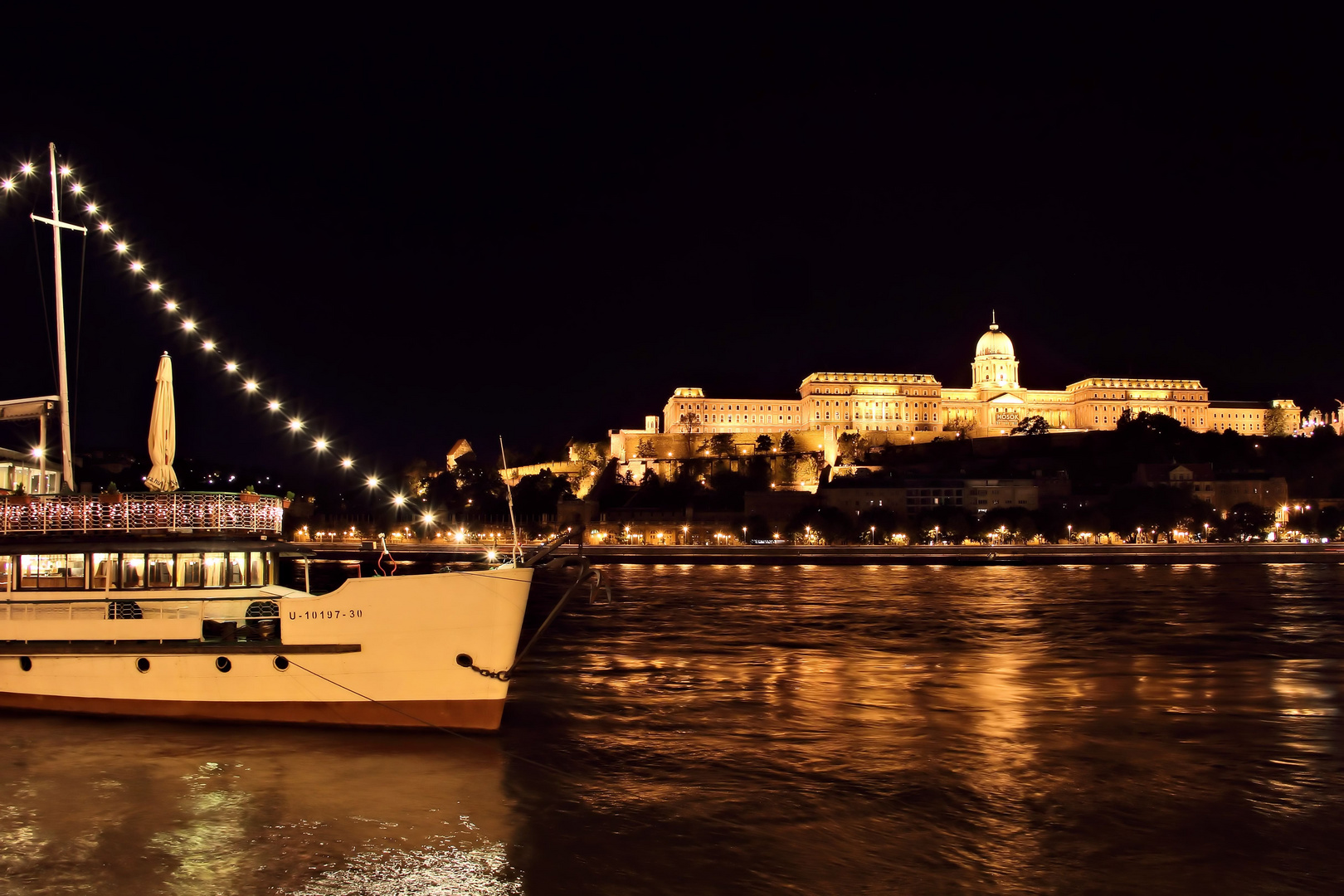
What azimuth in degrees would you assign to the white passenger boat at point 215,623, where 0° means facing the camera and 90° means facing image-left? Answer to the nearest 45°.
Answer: approximately 270°
